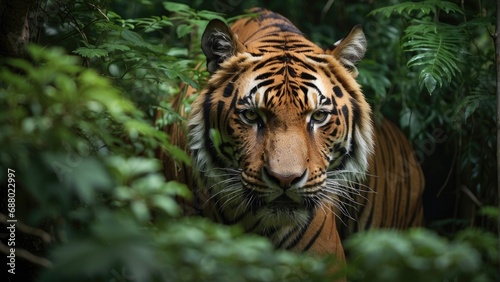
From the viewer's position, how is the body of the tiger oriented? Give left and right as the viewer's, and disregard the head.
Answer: facing the viewer

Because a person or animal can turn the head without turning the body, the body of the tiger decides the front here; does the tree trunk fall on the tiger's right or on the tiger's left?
on the tiger's right
